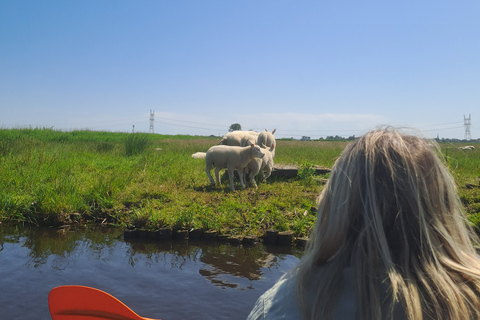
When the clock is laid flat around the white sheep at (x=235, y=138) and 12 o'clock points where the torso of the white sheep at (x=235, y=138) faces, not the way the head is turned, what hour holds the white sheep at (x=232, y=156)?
the white sheep at (x=232, y=156) is roughly at 3 o'clock from the white sheep at (x=235, y=138).

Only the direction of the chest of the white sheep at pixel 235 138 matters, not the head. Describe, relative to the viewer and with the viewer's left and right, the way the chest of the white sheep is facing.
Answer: facing to the right of the viewer

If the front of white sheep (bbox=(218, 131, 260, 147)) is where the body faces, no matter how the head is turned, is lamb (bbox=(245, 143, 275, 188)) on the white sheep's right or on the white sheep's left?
on the white sheep's right
